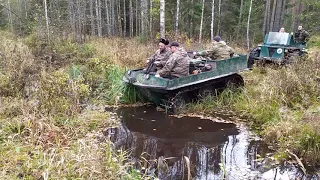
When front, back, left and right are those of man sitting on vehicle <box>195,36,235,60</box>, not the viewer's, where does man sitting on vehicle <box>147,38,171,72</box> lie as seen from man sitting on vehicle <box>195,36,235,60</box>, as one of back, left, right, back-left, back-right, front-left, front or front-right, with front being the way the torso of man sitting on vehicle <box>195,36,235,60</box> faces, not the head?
front-left

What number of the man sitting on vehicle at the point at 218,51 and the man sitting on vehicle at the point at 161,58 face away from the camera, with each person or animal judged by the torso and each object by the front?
0

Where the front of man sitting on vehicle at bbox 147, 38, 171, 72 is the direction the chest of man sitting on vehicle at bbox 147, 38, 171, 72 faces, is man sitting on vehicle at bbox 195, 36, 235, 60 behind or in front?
behind

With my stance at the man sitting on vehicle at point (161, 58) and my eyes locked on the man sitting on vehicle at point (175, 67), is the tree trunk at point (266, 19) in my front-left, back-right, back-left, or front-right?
back-left

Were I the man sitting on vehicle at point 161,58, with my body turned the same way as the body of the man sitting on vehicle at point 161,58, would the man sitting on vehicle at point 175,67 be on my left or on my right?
on my left

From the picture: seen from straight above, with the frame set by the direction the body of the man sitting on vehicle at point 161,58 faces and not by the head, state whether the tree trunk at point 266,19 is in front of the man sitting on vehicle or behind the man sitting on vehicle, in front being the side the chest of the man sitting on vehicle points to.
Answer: behind

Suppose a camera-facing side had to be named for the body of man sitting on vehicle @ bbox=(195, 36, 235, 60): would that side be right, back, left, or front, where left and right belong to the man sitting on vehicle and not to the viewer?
left

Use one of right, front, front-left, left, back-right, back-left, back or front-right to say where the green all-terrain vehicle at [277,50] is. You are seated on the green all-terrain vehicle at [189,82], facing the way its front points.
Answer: back

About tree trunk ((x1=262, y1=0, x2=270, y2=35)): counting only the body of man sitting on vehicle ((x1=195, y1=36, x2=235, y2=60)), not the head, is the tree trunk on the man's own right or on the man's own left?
on the man's own right

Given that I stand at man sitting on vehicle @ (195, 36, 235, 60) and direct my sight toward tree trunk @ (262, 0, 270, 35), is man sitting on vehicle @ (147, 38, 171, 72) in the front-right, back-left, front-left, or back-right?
back-left

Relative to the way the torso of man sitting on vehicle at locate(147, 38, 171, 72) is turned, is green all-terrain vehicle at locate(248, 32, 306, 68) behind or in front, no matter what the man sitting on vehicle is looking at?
behind

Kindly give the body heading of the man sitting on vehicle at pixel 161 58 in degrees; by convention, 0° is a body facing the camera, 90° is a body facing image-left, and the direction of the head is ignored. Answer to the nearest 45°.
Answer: approximately 45°

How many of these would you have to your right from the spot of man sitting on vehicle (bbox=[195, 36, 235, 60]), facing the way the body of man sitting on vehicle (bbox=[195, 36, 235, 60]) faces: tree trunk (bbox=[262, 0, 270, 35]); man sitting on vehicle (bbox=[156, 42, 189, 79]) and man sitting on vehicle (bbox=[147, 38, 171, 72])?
1
